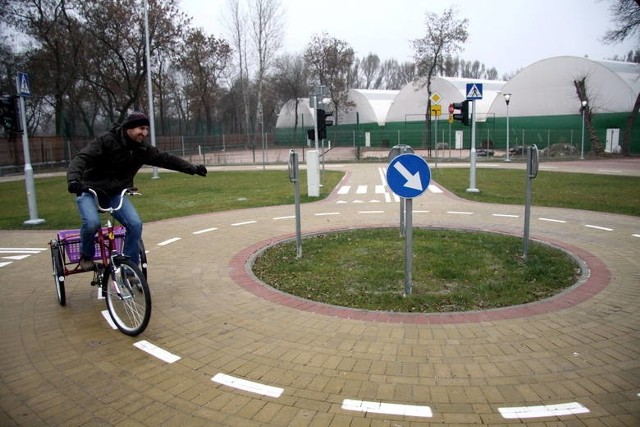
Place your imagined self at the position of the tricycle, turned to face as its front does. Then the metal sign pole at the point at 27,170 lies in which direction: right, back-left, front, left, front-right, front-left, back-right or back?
back-left

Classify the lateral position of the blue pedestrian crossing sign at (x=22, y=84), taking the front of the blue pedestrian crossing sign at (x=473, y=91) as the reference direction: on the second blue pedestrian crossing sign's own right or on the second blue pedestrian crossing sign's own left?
on the second blue pedestrian crossing sign's own right

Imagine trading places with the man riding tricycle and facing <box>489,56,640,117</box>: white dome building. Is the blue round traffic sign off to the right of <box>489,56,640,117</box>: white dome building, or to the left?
right

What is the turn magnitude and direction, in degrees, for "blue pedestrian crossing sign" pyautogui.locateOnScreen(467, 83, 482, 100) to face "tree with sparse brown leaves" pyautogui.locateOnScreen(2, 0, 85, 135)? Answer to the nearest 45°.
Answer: approximately 135° to its right

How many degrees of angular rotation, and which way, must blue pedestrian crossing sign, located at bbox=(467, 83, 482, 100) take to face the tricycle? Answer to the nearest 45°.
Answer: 0° — it already faces it

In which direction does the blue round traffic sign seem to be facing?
toward the camera

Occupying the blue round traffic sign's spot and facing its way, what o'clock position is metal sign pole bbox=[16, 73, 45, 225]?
The metal sign pole is roughly at 4 o'clock from the blue round traffic sign.

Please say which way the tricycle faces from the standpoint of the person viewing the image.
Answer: facing the viewer and to the right of the viewer

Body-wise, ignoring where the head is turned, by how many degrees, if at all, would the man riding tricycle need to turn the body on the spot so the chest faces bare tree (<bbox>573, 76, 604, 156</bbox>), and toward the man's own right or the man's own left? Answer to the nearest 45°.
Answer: approximately 90° to the man's own left

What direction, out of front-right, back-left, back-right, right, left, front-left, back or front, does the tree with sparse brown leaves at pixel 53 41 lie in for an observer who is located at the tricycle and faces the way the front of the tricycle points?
back-left

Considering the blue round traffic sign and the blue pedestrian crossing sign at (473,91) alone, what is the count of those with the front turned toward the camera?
2

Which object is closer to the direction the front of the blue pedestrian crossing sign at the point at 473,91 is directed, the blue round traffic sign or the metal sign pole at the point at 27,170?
the blue round traffic sign

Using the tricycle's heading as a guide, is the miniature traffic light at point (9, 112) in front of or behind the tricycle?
behind

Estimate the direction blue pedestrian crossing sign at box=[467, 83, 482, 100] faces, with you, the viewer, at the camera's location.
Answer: facing the viewer

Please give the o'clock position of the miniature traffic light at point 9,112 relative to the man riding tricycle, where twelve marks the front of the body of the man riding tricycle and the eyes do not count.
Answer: The miniature traffic light is roughly at 7 o'clock from the man riding tricycle.
